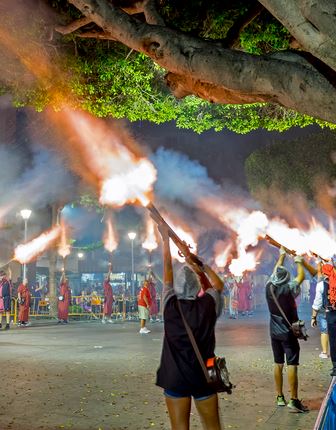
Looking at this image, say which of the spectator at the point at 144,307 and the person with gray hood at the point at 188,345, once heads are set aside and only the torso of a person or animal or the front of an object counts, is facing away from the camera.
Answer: the person with gray hood

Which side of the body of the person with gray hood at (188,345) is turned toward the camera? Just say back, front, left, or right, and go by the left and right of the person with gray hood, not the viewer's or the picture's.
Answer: back

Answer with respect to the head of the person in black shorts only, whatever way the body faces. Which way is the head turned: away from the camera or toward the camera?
away from the camera

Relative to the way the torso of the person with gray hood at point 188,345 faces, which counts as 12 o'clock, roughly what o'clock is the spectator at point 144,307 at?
The spectator is roughly at 12 o'clock from the person with gray hood.

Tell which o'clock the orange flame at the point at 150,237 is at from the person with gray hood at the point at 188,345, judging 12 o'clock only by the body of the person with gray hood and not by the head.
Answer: The orange flame is roughly at 12 o'clock from the person with gray hood.

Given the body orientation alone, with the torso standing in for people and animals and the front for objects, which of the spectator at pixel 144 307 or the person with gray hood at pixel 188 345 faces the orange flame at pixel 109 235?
the person with gray hood

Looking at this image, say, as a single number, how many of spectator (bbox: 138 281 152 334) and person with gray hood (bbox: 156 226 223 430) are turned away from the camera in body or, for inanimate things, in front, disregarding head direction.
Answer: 1
